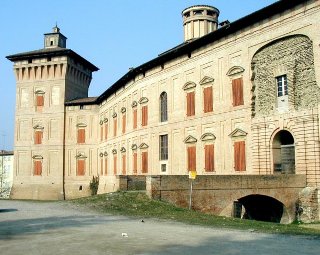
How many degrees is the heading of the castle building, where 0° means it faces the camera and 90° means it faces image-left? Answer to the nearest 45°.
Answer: approximately 45°

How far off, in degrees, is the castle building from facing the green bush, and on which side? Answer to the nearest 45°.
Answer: approximately 90° to its right
